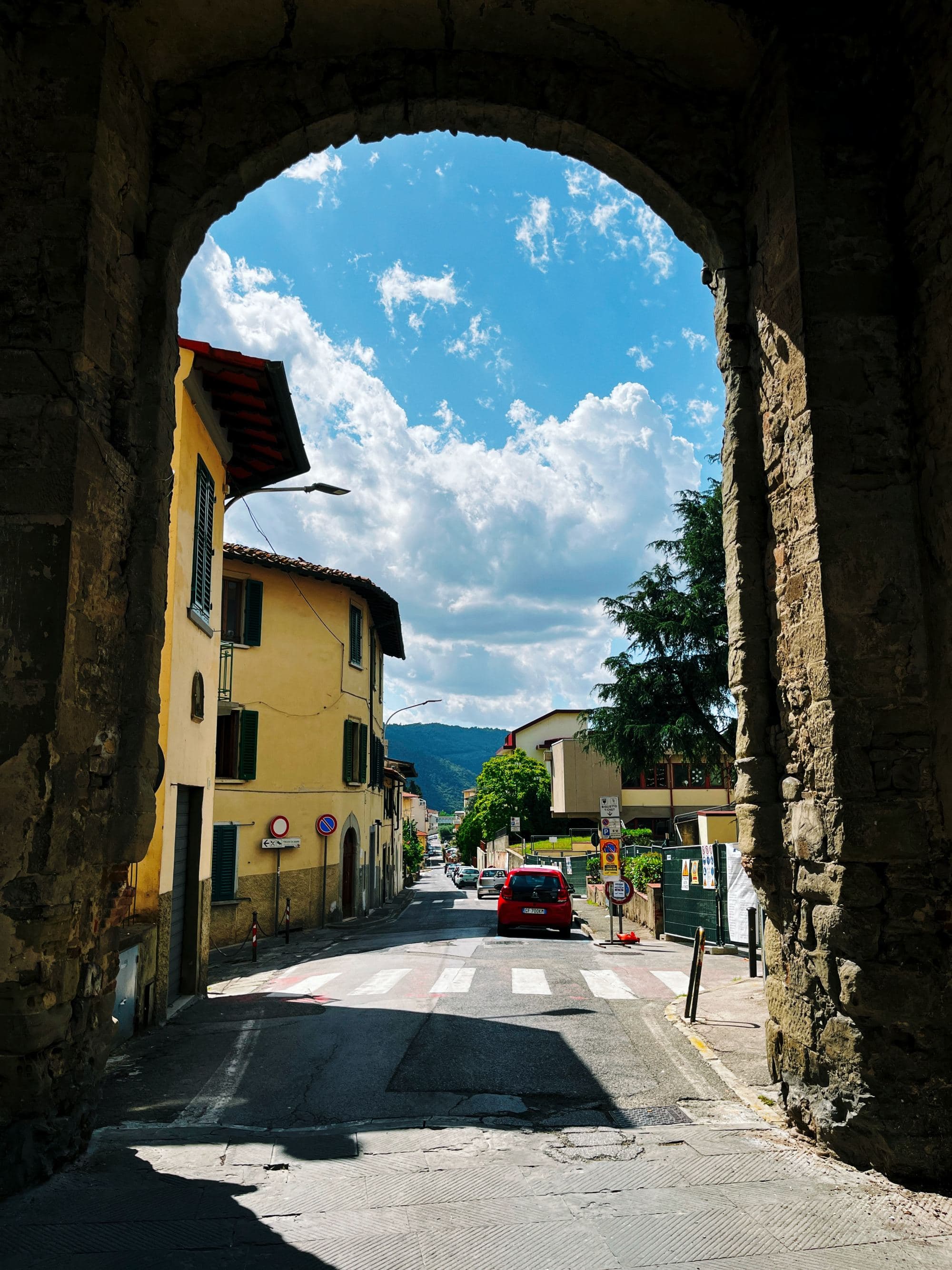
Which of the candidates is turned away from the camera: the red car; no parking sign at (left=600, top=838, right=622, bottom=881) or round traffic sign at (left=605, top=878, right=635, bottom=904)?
the red car

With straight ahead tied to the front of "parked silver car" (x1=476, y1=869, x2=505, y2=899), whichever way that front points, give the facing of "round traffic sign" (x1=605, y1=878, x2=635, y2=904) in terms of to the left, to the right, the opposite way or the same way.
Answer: the opposite way

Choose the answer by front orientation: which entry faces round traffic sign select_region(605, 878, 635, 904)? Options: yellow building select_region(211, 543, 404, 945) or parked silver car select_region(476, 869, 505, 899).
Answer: the yellow building

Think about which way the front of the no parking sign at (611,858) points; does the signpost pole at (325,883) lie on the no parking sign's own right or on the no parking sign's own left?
on the no parking sign's own right

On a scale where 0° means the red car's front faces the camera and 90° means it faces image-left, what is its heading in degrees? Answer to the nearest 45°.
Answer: approximately 180°

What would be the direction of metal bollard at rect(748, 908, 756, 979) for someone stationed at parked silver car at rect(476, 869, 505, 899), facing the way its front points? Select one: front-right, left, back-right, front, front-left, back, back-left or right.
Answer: back

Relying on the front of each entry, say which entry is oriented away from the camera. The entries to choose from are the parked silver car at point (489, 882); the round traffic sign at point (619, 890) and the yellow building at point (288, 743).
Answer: the parked silver car

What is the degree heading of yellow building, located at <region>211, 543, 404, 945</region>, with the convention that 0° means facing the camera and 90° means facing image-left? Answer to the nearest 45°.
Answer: approximately 315°

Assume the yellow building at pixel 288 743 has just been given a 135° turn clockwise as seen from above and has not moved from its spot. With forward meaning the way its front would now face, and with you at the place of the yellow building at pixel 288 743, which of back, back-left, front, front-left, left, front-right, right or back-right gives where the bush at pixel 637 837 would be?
back-left

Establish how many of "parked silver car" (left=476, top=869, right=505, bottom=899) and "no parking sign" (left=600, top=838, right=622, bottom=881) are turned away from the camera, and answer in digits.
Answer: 1

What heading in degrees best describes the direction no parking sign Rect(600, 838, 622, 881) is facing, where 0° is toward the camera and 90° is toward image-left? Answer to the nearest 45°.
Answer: approximately 0°

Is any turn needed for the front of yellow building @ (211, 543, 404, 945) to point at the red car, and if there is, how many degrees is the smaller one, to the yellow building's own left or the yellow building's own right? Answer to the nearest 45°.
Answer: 0° — it already faces it

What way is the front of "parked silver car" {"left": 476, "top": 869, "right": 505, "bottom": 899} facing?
away from the camera
